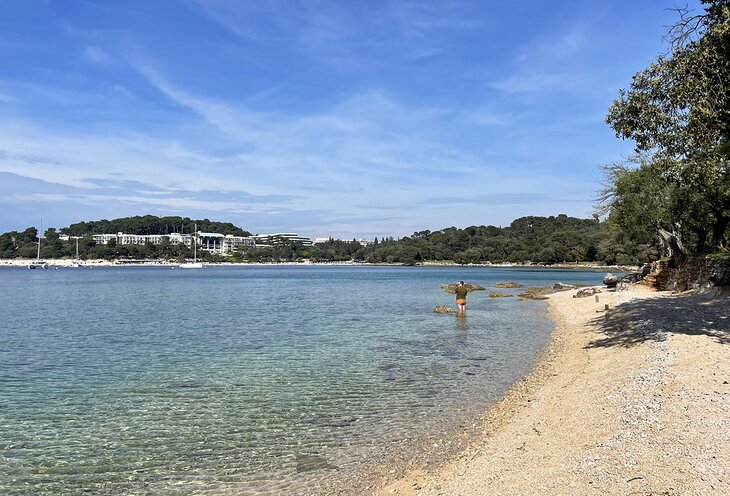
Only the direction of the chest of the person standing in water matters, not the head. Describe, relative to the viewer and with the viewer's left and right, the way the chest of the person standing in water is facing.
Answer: facing away from the viewer

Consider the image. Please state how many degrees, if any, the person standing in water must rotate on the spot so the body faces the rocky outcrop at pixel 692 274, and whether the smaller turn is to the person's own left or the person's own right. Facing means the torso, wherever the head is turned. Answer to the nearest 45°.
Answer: approximately 90° to the person's own right
